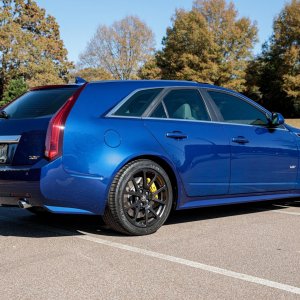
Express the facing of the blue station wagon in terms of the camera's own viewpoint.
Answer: facing away from the viewer and to the right of the viewer

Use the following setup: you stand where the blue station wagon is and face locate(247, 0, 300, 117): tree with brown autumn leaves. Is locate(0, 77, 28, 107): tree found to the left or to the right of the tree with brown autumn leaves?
left

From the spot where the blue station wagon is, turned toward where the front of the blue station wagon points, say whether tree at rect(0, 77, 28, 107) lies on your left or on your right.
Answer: on your left

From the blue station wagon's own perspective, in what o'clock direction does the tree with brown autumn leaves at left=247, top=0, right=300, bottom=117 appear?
The tree with brown autumn leaves is roughly at 11 o'clock from the blue station wagon.

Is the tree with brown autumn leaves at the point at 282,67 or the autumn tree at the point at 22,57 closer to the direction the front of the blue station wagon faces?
the tree with brown autumn leaves

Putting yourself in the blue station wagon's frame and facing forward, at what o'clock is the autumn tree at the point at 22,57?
The autumn tree is roughly at 10 o'clock from the blue station wagon.

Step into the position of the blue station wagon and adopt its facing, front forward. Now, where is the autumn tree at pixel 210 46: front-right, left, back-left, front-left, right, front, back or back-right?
front-left
